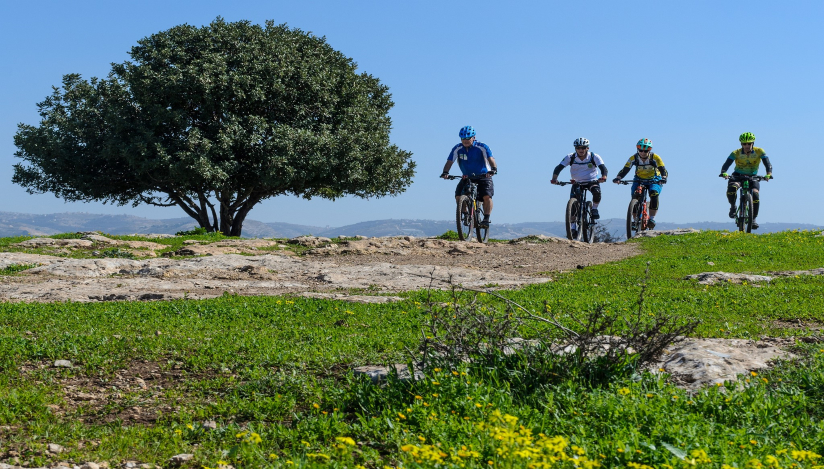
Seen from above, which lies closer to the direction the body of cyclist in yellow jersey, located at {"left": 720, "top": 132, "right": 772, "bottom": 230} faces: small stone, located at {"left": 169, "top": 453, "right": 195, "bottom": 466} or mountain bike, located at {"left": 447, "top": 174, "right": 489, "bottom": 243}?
the small stone

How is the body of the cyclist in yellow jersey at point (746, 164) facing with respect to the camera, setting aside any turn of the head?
toward the camera

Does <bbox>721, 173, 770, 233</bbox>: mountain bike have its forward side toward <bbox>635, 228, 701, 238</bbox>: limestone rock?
no

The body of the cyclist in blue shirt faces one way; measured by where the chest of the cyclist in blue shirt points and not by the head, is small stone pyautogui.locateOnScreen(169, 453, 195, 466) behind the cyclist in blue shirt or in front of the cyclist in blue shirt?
in front

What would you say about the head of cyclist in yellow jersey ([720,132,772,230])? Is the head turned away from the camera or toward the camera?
toward the camera

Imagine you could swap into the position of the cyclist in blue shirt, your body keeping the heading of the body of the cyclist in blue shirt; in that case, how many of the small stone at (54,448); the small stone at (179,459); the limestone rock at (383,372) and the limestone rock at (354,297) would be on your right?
0

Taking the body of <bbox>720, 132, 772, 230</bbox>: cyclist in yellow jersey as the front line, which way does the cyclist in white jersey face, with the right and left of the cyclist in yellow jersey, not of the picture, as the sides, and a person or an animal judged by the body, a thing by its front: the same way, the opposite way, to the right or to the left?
the same way

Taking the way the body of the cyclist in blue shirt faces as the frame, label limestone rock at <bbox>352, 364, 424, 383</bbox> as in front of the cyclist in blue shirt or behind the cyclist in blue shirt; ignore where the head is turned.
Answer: in front

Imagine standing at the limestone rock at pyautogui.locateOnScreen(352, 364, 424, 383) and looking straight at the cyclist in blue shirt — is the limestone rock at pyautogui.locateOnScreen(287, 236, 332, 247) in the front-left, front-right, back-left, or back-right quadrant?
front-left

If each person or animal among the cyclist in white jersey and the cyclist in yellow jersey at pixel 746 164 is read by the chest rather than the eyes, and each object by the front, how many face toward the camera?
2

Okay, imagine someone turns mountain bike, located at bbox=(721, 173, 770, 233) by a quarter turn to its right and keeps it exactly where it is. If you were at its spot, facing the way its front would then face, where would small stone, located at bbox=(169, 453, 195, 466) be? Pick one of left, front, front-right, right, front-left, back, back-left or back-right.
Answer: left

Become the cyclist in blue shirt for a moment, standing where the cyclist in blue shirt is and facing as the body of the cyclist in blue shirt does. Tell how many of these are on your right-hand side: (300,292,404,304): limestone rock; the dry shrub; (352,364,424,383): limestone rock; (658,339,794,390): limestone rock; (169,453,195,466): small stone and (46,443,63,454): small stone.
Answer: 0

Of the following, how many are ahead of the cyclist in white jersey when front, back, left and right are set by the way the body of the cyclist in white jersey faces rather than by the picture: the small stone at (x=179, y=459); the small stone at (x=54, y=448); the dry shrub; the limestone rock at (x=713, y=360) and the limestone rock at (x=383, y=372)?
5

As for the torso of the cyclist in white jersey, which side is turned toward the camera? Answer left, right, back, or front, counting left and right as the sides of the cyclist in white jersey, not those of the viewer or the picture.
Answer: front

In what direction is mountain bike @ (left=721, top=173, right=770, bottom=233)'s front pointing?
toward the camera

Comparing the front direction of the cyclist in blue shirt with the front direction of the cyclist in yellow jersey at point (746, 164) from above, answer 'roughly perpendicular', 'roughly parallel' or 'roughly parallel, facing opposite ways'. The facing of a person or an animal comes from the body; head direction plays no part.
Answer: roughly parallel

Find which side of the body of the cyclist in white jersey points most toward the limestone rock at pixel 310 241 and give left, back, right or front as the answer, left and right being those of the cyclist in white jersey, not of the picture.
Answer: right
